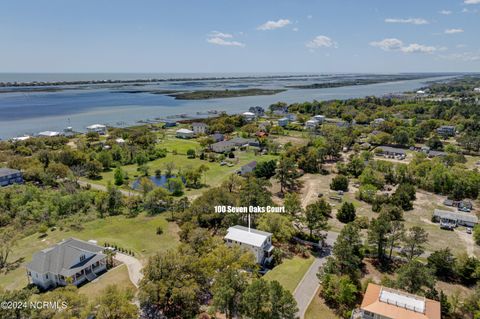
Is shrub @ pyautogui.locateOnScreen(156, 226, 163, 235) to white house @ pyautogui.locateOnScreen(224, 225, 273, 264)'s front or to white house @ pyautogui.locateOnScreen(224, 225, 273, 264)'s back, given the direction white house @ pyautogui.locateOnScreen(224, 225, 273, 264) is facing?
to the back

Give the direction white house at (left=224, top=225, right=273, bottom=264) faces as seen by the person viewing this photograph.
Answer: facing the viewer and to the right of the viewer

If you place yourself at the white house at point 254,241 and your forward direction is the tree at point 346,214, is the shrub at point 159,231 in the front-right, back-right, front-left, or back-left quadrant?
back-left

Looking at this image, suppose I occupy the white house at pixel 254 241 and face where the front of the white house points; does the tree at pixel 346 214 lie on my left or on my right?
on my left
